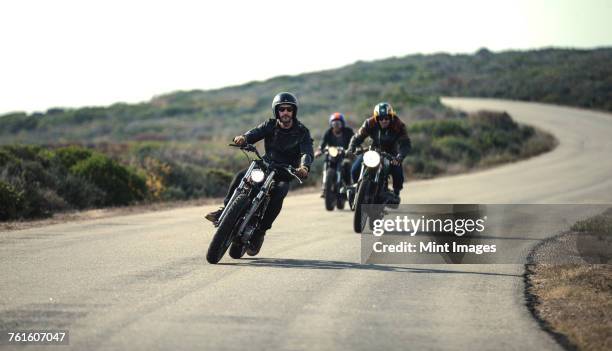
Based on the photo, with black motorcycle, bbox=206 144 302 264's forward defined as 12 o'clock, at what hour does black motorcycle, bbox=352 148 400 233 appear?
black motorcycle, bbox=352 148 400 233 is roughly at 7 o'clock from black motorcycle, bbox=206 144 302 264.

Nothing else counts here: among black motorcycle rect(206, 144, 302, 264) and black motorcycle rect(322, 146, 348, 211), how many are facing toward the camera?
2

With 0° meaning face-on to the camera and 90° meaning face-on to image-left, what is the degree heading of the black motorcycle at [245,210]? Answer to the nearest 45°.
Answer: approximately 0°

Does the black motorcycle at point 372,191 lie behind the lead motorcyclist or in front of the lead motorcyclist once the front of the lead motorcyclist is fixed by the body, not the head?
behind

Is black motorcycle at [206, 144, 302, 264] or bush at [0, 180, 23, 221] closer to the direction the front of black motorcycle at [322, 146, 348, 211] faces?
the black motorcycle

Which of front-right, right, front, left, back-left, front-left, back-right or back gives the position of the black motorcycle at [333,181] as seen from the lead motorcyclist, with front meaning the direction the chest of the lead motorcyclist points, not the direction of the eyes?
back

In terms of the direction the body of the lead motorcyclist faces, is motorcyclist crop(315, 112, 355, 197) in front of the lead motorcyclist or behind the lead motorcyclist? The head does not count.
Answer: behind

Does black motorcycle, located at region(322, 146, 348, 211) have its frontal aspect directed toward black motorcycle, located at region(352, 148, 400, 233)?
yes

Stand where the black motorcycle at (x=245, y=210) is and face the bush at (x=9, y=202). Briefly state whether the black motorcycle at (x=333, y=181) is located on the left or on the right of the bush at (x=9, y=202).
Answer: right
